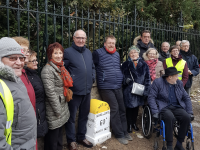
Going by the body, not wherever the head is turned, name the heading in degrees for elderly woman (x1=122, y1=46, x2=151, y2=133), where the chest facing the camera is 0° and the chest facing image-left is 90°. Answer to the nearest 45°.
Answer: approximately 0°

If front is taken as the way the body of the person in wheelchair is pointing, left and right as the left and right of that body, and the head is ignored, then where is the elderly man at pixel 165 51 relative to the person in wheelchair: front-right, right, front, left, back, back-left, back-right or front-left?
back

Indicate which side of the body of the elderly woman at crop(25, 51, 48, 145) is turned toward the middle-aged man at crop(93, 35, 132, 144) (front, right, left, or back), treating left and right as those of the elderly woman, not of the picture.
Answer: left

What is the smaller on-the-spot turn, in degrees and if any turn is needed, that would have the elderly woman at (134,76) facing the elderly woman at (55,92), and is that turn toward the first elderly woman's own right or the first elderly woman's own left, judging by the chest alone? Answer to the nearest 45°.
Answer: approximately 45° to the first elderly woman's own right

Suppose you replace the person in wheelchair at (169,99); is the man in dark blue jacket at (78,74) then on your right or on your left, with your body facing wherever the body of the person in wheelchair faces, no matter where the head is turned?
on your right

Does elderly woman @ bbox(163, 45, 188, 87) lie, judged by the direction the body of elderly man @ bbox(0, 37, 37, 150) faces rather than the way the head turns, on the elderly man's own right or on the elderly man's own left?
on the elderly man's own left

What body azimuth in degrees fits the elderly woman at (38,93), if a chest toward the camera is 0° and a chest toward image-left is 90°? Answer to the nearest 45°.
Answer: approximately 315°

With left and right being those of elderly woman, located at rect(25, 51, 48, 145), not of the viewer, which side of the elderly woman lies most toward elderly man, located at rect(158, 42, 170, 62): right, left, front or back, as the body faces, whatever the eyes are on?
left
